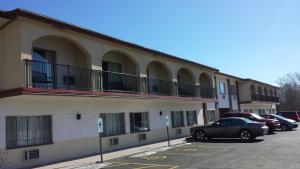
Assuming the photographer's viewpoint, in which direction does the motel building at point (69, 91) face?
facing the viewer and to the right of the viewer

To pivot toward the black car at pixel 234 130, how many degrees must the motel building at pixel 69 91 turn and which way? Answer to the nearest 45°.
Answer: approximately 45° to its left

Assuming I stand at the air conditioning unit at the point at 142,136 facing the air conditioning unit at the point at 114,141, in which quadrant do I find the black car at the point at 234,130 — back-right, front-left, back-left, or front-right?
back-left
